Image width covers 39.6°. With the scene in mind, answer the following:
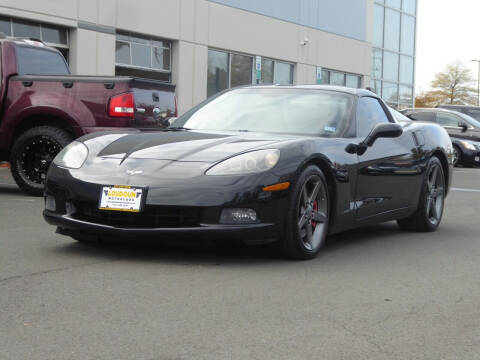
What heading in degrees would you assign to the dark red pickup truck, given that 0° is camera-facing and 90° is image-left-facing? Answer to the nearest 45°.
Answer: approximately 135°

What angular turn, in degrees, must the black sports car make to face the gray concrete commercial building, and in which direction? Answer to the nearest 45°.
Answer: approximately 135° to its right

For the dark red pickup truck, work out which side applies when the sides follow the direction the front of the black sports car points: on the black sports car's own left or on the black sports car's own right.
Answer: on the black sports car's own right

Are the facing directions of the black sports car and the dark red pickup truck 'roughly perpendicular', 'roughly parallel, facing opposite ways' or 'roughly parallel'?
roughly perpendicular

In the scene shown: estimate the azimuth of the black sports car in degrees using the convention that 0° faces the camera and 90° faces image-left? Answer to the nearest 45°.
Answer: approximately 45°
